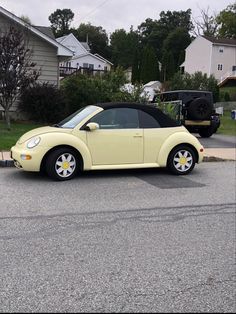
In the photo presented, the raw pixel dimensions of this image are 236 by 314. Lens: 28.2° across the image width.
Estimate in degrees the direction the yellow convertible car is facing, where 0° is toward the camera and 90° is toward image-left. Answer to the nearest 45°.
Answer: approximately 90°

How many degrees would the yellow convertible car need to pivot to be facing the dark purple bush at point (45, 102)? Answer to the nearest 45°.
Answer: approximately 90° to its right

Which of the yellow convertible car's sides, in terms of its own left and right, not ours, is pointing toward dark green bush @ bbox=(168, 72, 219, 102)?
right

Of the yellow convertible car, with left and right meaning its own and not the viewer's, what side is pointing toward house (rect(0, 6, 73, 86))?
right

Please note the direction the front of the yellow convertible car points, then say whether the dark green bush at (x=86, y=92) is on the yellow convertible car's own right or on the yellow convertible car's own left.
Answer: on the yellow convertible car's own right

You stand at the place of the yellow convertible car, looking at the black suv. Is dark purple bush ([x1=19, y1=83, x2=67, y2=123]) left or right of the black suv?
left

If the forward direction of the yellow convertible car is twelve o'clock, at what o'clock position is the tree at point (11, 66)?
The tree is roughly at 2 o'clock from the yellow convertible car.

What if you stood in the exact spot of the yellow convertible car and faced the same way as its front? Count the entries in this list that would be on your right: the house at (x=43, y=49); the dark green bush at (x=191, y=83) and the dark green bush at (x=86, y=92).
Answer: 3

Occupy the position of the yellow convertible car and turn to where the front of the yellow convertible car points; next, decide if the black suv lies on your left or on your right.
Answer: on your right
